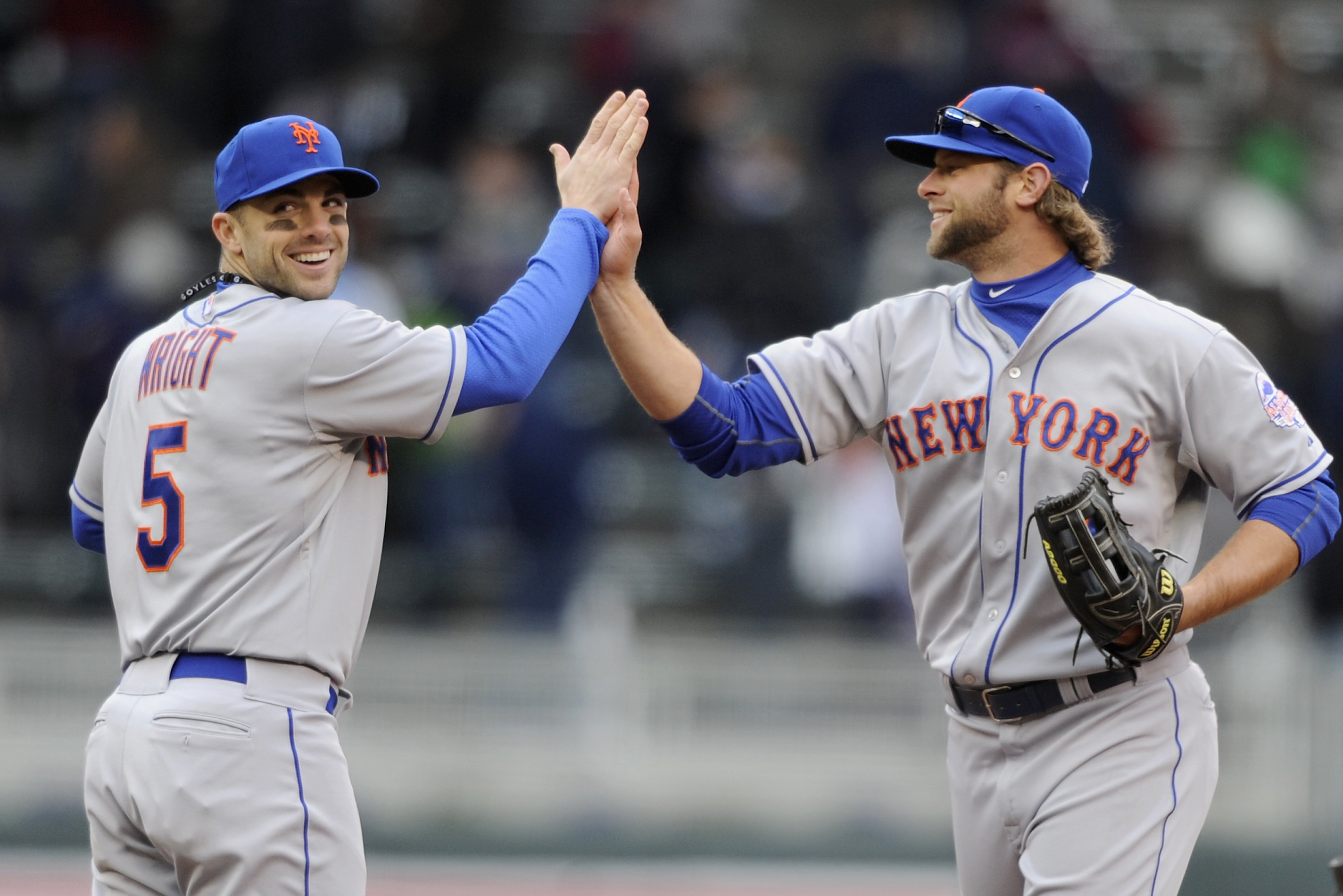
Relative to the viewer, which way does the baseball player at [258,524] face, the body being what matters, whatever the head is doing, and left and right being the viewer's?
facing away from the viewer and to the right of the viewer

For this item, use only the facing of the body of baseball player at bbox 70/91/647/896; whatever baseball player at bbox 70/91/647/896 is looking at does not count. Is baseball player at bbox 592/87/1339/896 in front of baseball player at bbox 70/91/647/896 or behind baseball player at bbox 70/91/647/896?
in front

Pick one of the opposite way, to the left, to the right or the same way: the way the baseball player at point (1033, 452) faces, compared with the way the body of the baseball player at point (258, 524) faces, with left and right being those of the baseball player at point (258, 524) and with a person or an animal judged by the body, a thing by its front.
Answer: the opposite way

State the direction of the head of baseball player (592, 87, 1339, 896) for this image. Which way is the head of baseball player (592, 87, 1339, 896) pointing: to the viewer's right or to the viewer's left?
to the viewer's left

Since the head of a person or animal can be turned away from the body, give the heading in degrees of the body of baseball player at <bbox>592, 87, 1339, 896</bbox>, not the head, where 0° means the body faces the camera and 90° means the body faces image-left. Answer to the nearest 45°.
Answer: approximately 45°
